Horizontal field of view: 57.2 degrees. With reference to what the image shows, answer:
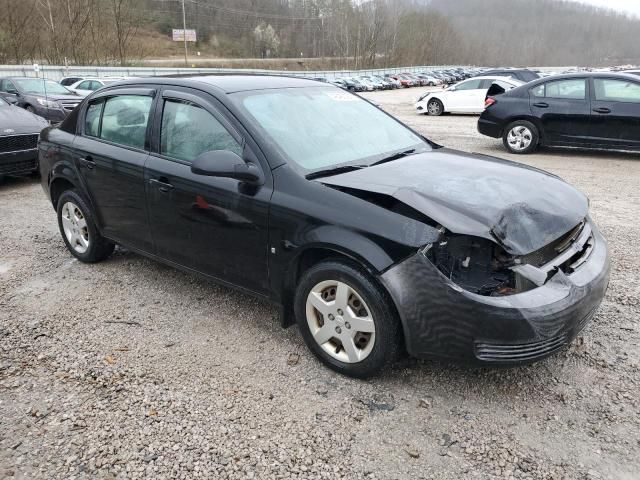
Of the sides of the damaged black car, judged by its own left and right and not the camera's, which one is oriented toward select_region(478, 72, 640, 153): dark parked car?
left

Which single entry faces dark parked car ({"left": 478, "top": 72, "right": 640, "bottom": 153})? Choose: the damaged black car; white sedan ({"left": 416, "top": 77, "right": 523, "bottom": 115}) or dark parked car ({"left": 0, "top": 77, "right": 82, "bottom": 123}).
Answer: dark parked car ({"left": 0, "top": 77, "right": 82, "bottom": 123})

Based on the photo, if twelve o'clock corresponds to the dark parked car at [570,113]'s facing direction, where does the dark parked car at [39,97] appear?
the dark parked car at [39,97] is roughly at 6 o'clock from the dark parked car at [570,113].

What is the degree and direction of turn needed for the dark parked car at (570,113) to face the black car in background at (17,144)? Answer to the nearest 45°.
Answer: approximately 135° to its right

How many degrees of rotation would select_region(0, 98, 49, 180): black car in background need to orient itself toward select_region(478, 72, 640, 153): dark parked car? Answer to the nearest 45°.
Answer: approximately 45° to its left

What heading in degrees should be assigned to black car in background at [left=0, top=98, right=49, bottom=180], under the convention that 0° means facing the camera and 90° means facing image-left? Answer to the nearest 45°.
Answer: approximately 315°

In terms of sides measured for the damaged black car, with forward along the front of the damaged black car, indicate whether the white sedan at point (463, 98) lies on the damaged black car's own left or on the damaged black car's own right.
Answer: on the damaged black car's own left

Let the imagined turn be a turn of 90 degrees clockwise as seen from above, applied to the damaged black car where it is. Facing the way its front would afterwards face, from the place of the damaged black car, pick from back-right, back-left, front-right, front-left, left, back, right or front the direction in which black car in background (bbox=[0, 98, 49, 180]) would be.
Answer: right

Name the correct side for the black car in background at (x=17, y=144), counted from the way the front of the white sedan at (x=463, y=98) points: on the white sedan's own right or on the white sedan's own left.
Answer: on the white sedan's own left

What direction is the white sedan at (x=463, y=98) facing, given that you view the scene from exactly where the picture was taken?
facing to the left of the viewer

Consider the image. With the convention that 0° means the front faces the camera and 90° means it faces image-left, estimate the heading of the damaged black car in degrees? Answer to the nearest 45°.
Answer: approximately 315°

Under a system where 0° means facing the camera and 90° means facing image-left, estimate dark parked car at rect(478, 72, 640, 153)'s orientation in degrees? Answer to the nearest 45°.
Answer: approximately 270°

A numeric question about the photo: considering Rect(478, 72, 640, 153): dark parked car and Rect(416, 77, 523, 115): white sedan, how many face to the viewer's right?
1
